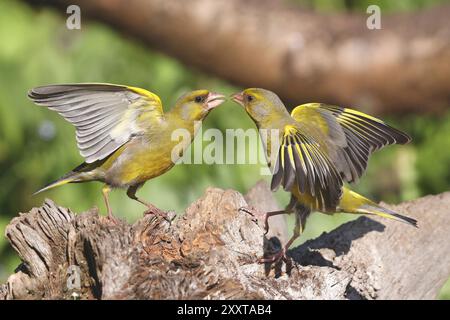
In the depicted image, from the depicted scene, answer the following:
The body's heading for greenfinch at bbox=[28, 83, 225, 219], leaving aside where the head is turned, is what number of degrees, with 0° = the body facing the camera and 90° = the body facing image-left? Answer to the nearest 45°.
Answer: approximately 270°

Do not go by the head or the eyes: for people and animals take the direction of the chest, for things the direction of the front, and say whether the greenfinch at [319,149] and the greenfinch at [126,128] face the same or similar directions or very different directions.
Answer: very different directions

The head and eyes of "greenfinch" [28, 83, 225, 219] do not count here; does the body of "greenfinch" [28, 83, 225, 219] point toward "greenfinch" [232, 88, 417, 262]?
yes

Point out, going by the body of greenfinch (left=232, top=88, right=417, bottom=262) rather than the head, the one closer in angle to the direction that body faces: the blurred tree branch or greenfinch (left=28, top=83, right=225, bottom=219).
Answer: the greenfinch

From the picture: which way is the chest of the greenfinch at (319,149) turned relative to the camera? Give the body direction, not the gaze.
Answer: to the viewer's left

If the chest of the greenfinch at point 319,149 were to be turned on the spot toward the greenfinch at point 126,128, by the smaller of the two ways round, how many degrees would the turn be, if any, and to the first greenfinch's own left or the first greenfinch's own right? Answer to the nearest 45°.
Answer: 0° — it already faces it

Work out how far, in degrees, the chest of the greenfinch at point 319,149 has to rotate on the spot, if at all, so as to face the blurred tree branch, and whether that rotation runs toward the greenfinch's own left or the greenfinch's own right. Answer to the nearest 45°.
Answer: approximately 90° to the greenfinch's own right

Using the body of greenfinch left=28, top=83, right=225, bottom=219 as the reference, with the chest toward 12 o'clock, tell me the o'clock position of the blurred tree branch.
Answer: The blurred tree branch is roughly at 10 o'clock from the greenfinch.

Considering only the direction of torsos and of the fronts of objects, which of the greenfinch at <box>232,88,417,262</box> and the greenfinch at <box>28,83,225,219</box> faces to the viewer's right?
the greenfinch at <box>28,83,225,219</box>

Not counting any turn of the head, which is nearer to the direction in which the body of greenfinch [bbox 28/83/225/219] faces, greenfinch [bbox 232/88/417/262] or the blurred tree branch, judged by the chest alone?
the greenfinch

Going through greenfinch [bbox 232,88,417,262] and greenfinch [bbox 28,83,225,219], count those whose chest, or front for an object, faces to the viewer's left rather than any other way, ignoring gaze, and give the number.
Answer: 1
